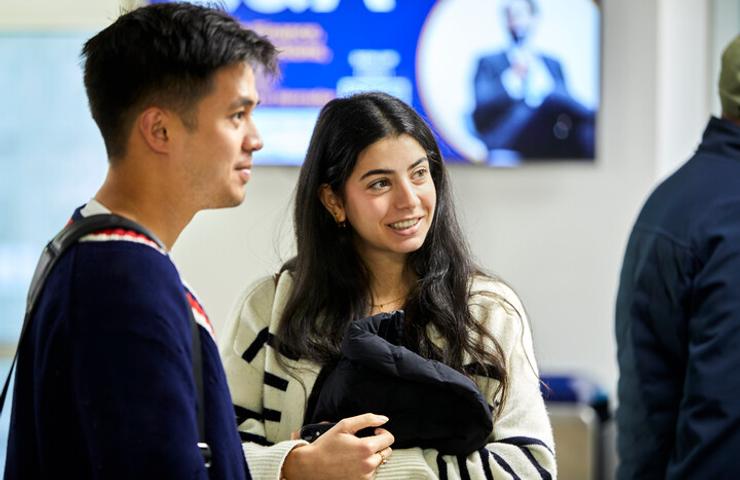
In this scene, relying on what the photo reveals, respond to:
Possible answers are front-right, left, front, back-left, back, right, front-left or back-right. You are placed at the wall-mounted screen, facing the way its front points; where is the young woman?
front

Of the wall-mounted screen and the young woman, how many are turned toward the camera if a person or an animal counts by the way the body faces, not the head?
2

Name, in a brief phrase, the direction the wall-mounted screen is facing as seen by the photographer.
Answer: facing the viewer

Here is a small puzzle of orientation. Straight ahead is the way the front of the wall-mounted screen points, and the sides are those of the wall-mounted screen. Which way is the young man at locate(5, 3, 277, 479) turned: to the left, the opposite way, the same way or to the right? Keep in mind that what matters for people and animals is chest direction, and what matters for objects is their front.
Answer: to the left

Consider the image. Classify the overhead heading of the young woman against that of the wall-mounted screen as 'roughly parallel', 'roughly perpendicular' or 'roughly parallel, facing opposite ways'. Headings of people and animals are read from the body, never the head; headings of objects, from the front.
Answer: roughly parallel

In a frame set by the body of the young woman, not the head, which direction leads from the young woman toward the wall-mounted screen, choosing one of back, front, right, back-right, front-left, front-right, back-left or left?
back

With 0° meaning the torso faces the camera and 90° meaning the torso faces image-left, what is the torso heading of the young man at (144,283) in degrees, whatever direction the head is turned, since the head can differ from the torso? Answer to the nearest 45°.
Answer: approximately 270°

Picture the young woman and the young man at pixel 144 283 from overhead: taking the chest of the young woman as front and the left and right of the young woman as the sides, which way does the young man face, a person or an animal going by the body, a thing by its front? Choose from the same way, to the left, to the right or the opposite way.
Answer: to the left

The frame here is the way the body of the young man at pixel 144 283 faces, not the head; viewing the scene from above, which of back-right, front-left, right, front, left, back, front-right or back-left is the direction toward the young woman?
front-left

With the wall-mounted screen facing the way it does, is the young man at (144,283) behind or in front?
in front

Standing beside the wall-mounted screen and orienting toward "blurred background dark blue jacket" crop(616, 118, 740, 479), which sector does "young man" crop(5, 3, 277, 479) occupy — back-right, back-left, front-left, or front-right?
front-right

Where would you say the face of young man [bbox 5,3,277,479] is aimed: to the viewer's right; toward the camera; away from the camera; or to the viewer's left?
to the viewer's right

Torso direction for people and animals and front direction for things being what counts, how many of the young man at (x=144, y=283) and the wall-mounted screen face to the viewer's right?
1

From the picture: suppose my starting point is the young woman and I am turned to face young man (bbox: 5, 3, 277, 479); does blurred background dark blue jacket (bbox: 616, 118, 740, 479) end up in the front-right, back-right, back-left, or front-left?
back-left

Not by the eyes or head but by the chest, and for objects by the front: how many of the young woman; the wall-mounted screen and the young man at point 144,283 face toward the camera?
2

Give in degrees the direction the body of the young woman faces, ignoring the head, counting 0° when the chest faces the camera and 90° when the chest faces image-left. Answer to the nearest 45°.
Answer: approximately 0°
